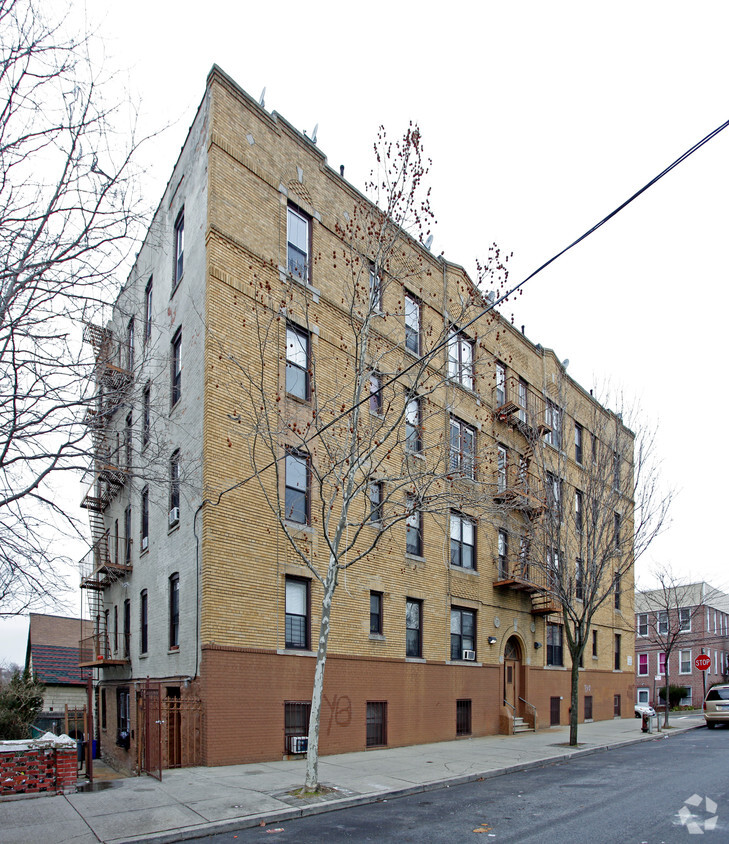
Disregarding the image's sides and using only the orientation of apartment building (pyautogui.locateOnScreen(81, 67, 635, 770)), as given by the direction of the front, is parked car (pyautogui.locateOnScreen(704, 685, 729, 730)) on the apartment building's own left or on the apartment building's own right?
on the apartment building's own left

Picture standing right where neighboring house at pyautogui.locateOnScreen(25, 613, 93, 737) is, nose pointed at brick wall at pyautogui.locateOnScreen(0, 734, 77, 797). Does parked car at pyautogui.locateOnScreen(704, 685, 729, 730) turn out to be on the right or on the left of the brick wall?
left

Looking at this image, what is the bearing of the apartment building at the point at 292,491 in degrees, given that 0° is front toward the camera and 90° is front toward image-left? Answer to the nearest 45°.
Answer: approximately 315°
